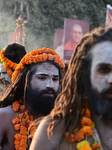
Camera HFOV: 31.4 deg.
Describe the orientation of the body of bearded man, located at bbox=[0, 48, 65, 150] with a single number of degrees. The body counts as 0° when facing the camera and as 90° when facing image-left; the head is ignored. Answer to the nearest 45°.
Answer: approximately 315°

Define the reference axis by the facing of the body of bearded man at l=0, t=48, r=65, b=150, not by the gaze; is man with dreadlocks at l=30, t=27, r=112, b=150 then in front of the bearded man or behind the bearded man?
in front

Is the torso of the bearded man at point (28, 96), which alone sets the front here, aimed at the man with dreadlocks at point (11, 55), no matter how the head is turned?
no
